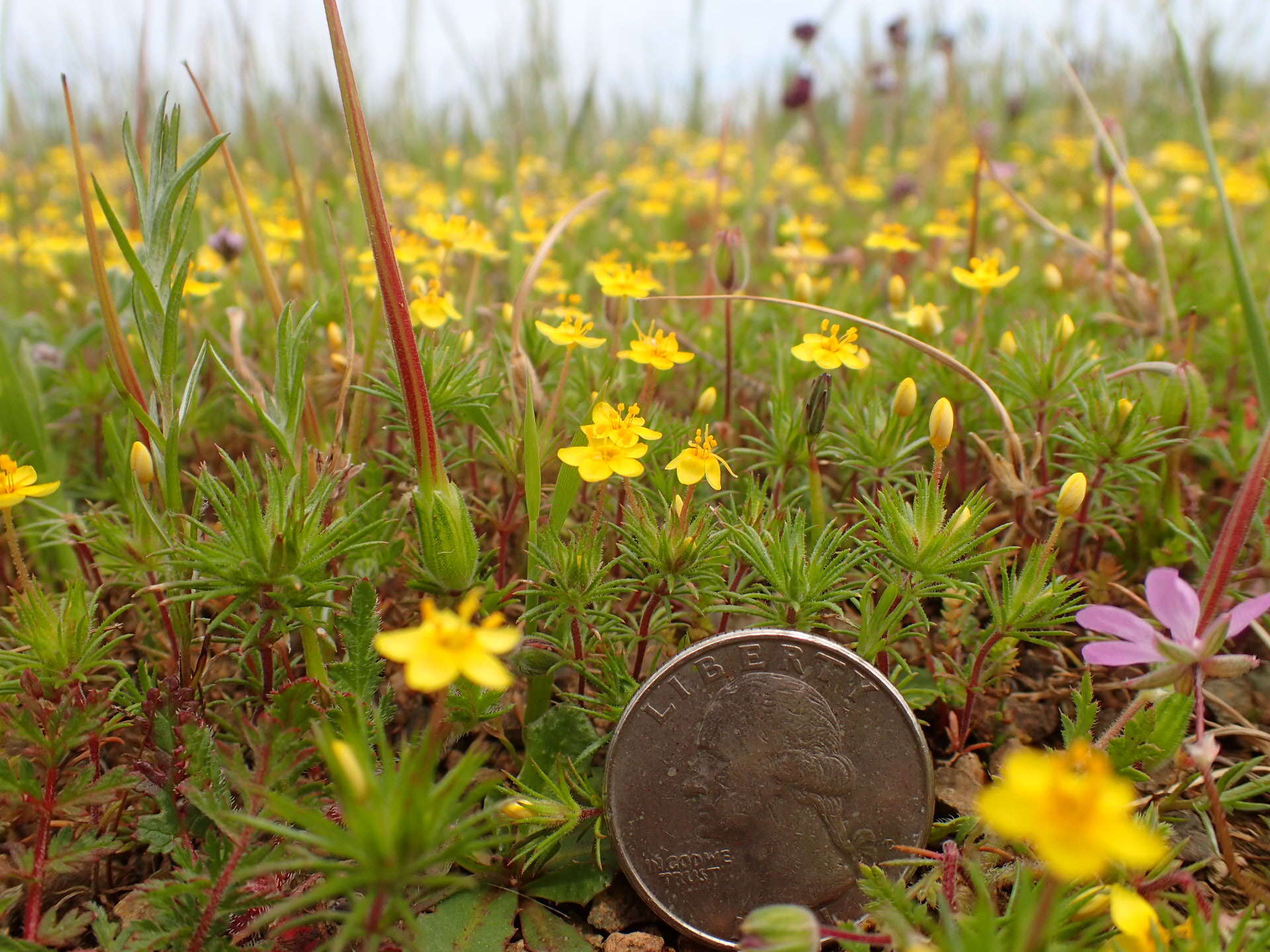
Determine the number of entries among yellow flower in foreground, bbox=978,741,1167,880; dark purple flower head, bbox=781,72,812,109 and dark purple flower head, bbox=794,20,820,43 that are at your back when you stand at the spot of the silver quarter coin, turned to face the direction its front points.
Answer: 2

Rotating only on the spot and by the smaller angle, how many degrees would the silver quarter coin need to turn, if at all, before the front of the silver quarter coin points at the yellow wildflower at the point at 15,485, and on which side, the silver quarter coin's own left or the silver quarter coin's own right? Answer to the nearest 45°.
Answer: approximately 90° to the silver quarter coin's own right

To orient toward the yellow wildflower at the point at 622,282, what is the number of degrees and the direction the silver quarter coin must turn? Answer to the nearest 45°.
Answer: approximately 180°

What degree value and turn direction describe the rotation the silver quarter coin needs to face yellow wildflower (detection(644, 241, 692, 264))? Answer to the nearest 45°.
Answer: approximately 180°

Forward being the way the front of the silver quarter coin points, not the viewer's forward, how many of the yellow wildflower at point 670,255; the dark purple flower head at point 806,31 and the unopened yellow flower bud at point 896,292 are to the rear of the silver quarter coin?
3

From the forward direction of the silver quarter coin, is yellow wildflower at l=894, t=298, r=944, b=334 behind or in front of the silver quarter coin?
behind

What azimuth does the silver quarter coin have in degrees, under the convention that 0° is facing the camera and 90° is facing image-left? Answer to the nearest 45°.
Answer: approximately 0°

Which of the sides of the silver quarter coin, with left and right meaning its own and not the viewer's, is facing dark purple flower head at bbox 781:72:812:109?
back

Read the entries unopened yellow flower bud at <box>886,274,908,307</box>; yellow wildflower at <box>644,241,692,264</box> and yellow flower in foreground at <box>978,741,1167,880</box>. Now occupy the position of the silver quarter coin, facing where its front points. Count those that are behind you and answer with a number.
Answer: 2
